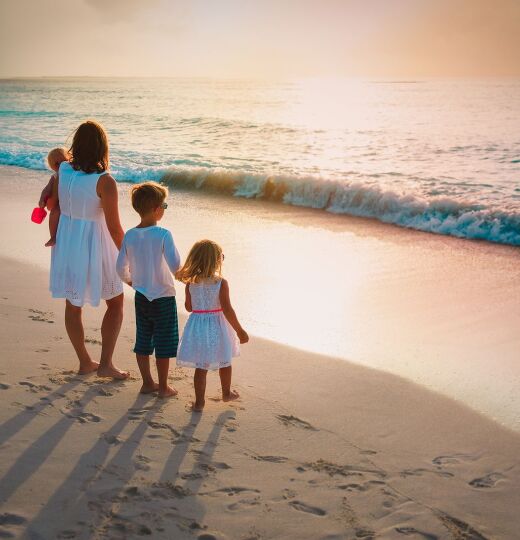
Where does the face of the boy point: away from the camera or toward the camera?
away from the camera

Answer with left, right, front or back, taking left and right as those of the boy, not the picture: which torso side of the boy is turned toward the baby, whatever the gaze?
left

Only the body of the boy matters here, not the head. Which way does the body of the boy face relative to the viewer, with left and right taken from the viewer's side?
facing away from the viewer and to the right of the viewer

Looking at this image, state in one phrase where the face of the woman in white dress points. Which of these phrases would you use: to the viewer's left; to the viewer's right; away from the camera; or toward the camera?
away from the camera
